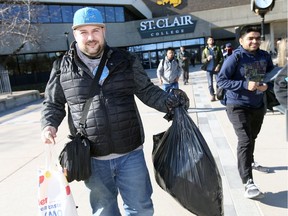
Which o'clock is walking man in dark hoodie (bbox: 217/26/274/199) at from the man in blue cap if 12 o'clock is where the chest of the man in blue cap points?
The walking man in dark hoodie is roughly at 8 o'clock from the man in blue cap.

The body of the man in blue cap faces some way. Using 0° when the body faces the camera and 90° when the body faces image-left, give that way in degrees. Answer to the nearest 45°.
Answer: approximately 0°

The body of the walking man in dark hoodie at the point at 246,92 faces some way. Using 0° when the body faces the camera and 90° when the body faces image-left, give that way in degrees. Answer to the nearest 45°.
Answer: approximately 315°

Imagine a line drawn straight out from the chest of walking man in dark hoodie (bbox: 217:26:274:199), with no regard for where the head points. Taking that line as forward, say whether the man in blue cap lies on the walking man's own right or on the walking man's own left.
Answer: on the walking man's own right
